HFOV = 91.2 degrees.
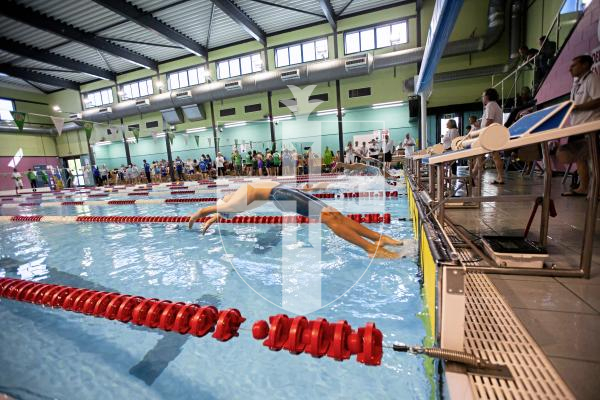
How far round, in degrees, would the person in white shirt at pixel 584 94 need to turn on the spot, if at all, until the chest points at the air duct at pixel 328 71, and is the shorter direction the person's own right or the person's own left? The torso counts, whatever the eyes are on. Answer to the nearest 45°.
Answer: approximately 45° to the person's own right

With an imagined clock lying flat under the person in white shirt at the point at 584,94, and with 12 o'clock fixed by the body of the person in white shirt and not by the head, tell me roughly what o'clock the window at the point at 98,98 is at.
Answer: The window is roughly at 12 o'clock from the person in white shirt.

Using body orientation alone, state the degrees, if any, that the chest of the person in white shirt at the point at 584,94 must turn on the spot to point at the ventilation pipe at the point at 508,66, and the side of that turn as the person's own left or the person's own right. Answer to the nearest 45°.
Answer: approximately 90° to the person's own right

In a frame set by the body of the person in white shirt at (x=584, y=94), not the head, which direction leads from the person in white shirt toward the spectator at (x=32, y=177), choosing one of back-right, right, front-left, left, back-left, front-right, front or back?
front

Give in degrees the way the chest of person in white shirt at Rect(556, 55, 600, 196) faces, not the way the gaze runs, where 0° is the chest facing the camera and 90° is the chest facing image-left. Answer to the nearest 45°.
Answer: approximately 90°

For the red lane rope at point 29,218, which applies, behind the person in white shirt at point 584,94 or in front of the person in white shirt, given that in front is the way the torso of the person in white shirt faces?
in front

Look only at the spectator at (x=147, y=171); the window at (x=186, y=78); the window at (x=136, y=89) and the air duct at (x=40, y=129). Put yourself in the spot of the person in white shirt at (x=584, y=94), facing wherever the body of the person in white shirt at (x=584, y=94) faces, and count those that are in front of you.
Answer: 4

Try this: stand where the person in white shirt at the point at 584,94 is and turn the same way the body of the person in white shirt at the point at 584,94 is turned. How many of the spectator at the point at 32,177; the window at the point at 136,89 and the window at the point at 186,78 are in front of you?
3

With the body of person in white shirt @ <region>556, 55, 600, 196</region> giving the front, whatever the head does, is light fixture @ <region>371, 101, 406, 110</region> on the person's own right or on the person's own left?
on the person's own right

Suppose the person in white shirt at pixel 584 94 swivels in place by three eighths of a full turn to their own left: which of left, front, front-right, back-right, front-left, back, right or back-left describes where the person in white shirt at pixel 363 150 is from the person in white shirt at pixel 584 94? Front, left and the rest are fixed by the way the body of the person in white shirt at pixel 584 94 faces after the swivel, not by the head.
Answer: back

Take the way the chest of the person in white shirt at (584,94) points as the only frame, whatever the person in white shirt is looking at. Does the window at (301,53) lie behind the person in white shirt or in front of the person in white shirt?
in front

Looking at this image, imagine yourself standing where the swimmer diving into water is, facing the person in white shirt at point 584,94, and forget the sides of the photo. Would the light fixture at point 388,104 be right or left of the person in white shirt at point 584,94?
left

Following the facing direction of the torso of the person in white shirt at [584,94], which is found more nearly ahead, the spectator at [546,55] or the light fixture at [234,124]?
the light fixture

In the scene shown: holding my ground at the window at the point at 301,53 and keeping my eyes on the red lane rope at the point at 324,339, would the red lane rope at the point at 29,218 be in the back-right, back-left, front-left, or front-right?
front-right

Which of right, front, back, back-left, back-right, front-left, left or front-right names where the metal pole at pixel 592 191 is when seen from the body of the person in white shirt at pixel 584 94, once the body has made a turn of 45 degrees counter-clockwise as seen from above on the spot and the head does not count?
front-left

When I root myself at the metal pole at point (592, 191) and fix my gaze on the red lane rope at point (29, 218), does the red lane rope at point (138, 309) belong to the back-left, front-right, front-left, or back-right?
front-left

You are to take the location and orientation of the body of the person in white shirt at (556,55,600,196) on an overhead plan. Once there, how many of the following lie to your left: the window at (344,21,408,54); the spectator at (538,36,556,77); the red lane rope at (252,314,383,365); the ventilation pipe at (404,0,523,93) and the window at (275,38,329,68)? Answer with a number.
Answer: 1

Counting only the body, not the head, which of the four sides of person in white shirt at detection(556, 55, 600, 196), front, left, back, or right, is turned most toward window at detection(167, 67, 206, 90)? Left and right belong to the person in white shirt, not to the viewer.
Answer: front

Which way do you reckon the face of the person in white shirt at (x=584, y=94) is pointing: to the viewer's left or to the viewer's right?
to the viewer's left
